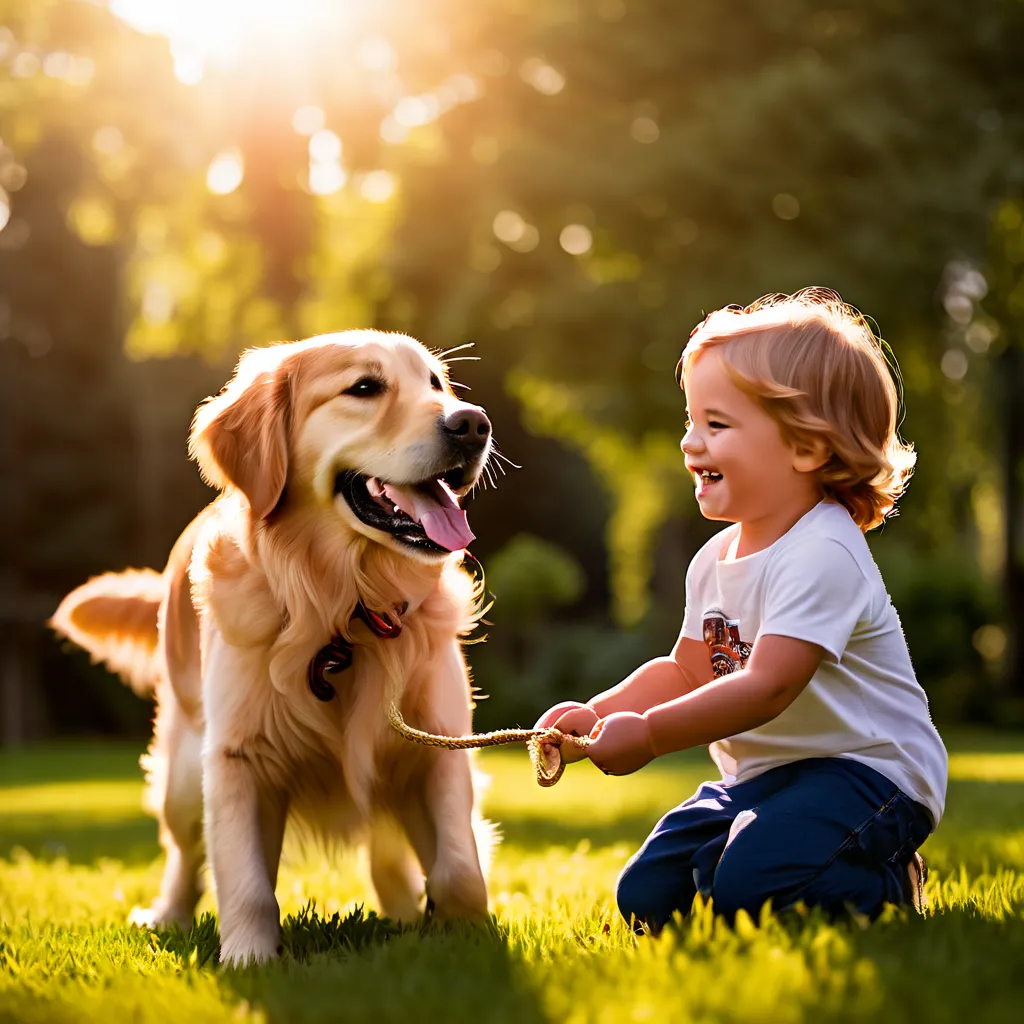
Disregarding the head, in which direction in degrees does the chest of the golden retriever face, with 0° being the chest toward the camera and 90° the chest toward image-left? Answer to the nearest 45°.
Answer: approximately 315°

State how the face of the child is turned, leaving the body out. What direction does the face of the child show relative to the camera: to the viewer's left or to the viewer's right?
to the viewer's left
